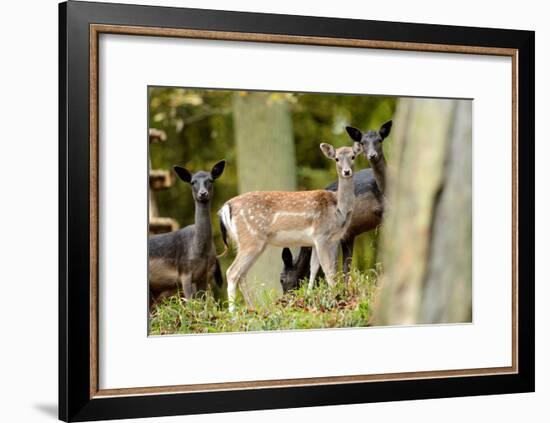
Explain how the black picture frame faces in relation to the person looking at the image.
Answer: facing the viewer and to the right of the viewer
